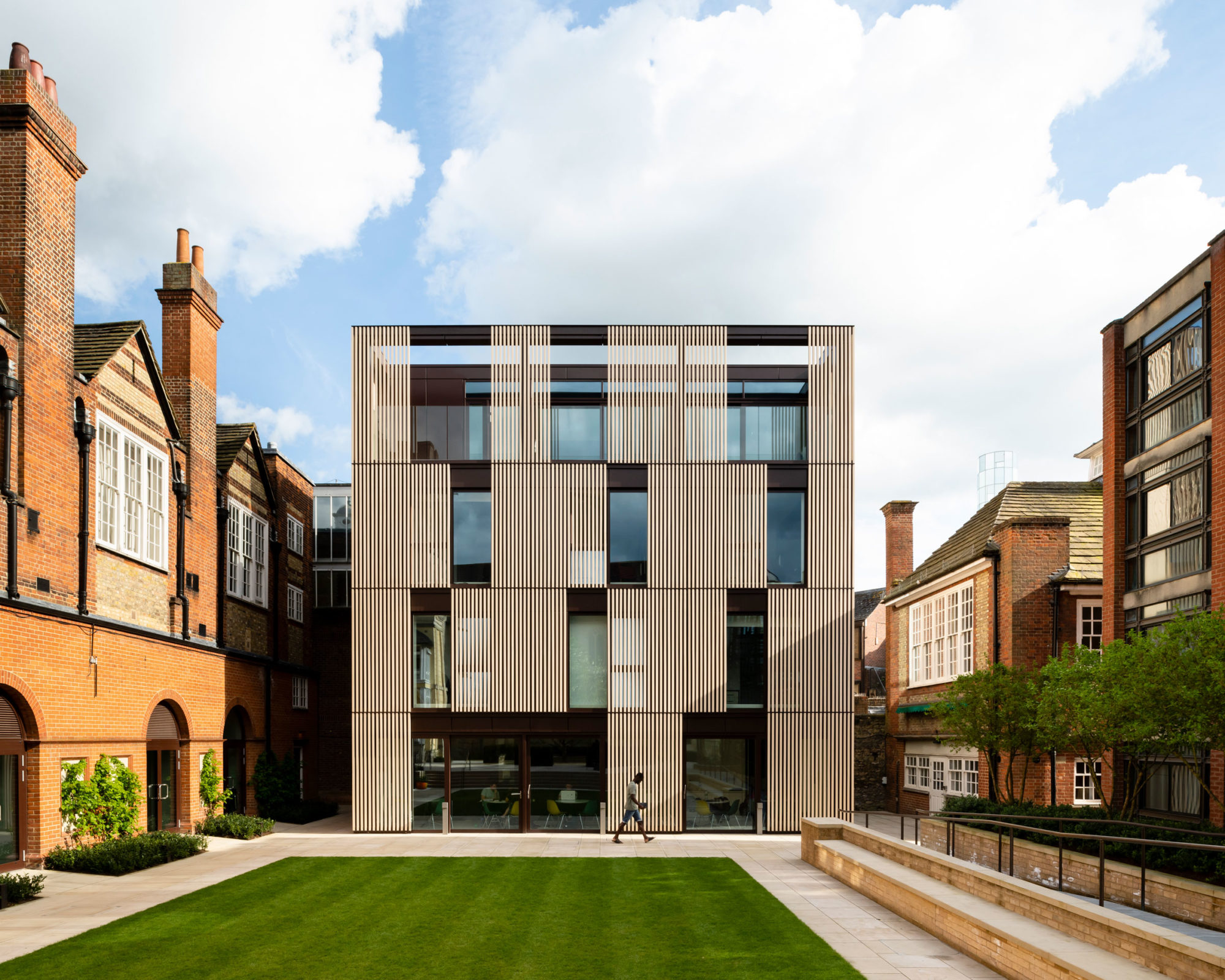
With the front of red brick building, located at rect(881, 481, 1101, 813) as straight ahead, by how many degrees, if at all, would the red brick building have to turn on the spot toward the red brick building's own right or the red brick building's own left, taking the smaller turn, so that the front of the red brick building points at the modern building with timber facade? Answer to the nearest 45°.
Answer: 0° — it already faces it

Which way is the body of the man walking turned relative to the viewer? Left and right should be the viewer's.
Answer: facing to the right of the viewer

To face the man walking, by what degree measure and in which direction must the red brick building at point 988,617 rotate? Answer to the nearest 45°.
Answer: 0° — it already faces them

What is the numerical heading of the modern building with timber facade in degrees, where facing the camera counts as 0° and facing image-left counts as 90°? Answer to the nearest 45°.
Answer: approximately 0°

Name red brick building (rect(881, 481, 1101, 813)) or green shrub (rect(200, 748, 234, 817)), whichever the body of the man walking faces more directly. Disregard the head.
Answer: the red brick building
